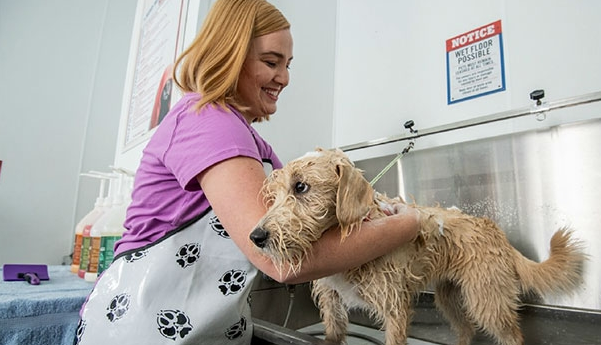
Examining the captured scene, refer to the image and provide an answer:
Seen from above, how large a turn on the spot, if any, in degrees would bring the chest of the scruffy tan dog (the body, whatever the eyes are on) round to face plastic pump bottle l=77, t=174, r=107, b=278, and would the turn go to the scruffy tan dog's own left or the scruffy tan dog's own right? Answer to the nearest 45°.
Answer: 0° — it already faces it

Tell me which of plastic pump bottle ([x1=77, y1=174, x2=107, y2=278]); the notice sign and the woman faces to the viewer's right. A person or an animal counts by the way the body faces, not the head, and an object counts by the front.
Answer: the woman

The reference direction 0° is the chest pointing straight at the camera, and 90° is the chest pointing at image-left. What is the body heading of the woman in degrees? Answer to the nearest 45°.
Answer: approximately 270°

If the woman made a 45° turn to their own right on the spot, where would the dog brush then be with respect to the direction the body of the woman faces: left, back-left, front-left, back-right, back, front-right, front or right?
back

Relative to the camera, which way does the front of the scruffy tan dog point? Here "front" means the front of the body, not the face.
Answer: to the viewer's left
